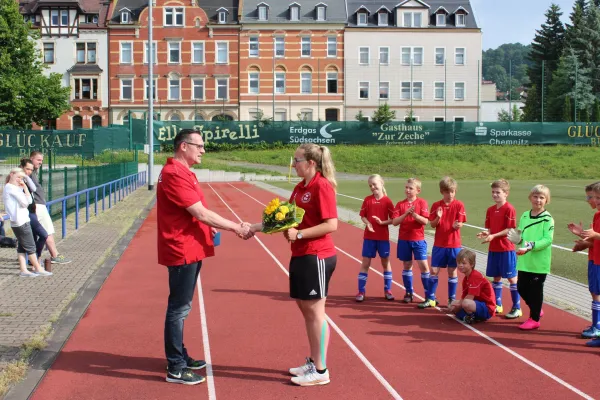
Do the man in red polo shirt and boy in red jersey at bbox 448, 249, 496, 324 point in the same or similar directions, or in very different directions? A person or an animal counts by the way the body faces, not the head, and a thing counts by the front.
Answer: very different directions

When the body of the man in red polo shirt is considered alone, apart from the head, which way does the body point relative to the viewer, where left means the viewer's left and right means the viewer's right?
facing to the right of the viewer

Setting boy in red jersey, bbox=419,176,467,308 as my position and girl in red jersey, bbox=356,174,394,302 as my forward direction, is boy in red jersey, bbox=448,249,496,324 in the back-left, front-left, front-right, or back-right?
back-left

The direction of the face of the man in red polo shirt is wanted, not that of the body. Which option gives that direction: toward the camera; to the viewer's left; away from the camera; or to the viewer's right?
to the viewer's right

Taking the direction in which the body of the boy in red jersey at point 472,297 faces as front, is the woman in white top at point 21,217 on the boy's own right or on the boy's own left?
on the boy's own right

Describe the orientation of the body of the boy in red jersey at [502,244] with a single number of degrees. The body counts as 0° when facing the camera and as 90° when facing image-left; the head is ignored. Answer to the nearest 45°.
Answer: approximately 45°

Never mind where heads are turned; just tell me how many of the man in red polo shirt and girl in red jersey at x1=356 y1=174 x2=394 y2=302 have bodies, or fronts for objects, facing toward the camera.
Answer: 1

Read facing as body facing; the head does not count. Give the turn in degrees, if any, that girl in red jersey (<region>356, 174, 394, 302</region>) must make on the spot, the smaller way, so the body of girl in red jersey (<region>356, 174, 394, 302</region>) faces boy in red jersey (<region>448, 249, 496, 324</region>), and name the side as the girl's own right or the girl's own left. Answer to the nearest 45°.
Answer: approximately 45° to the girl's own left
